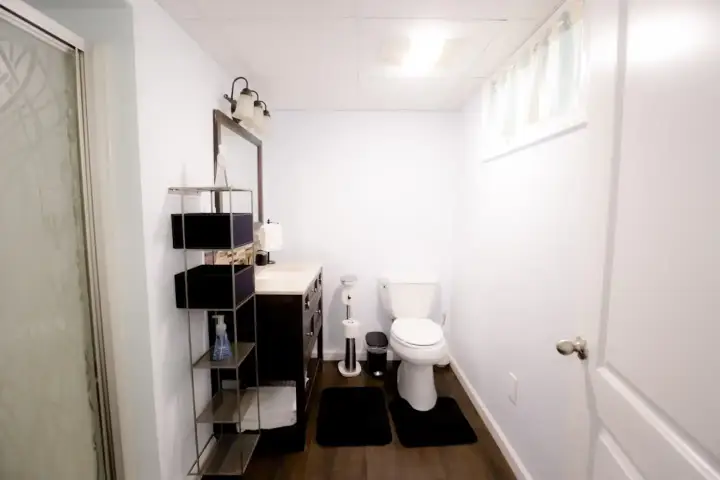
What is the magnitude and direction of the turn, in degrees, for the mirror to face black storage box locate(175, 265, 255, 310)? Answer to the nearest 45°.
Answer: approximately 45° to its right

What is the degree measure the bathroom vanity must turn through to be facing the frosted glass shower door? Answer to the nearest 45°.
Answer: approximately 135° to its right

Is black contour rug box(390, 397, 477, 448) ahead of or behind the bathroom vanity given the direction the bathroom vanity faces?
ahead

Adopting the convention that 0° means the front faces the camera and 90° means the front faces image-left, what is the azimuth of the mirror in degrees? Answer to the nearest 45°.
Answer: approximately 315°

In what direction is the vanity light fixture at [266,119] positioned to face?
to the viewer's right

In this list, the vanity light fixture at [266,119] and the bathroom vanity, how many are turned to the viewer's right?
2

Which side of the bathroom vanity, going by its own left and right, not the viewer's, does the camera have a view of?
right
